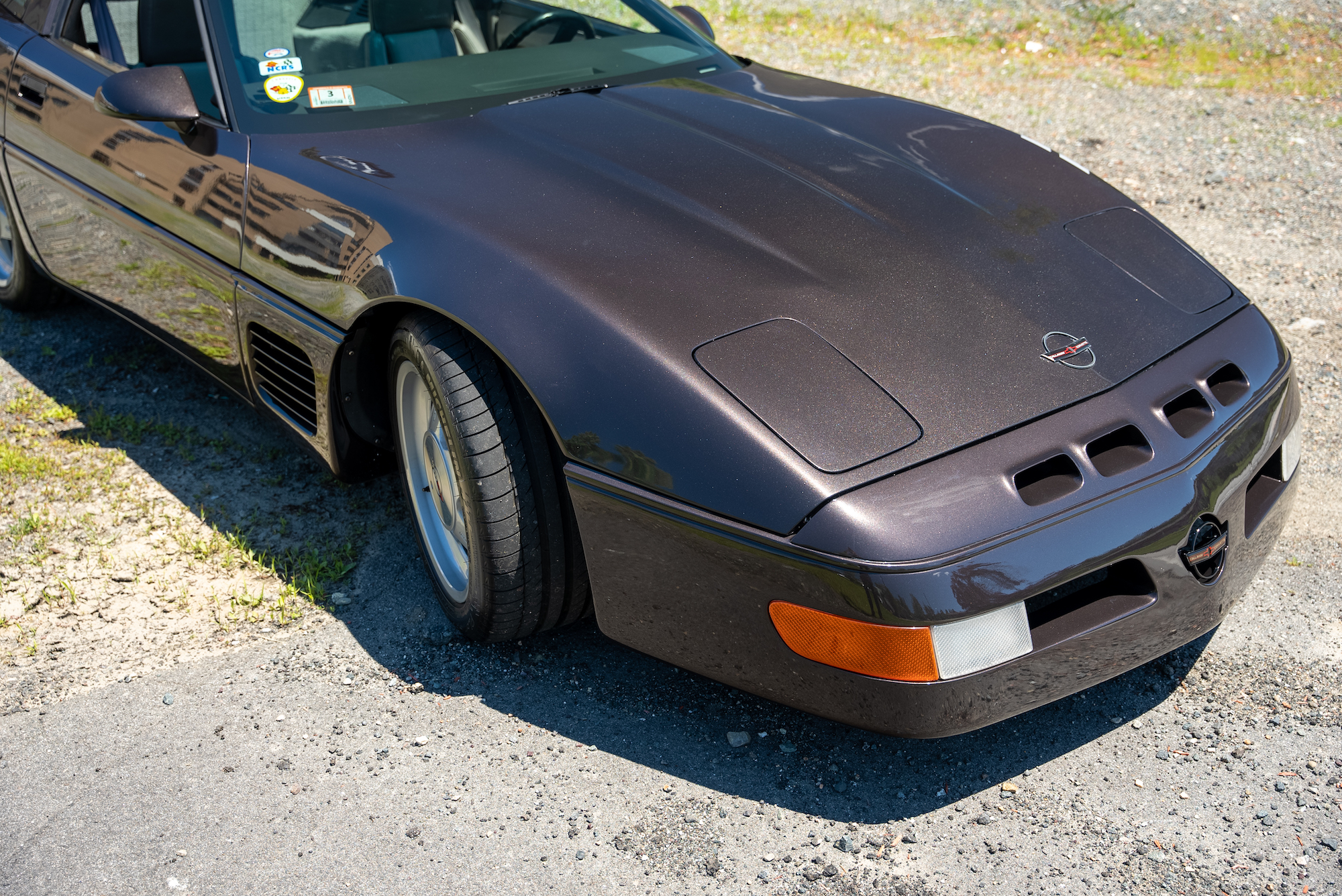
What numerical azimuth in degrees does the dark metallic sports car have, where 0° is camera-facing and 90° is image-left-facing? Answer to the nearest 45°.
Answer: approximately 315°

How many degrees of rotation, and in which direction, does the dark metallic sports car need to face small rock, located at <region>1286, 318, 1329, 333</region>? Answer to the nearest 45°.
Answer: approximately 90° to its left

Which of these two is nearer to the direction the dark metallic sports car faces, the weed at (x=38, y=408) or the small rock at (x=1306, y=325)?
the small rock
